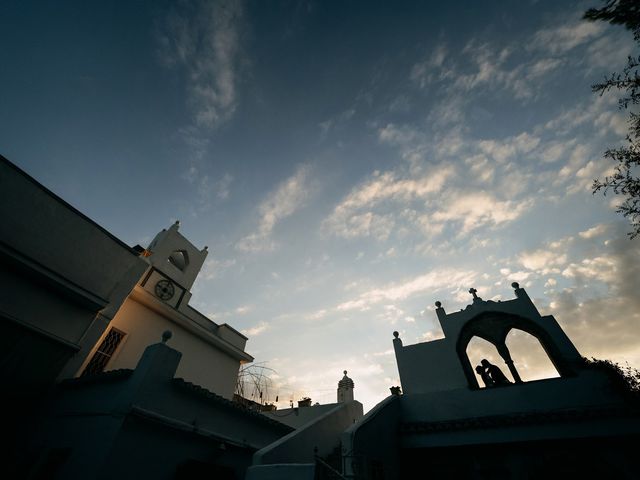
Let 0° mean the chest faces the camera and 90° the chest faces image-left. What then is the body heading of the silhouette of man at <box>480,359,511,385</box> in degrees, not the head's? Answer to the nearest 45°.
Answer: approximately 90°

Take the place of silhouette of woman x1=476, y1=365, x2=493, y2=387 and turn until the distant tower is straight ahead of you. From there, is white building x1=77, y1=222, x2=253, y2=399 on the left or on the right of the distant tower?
left

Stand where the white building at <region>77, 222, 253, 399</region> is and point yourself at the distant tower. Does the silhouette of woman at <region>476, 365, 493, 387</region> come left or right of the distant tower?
right
